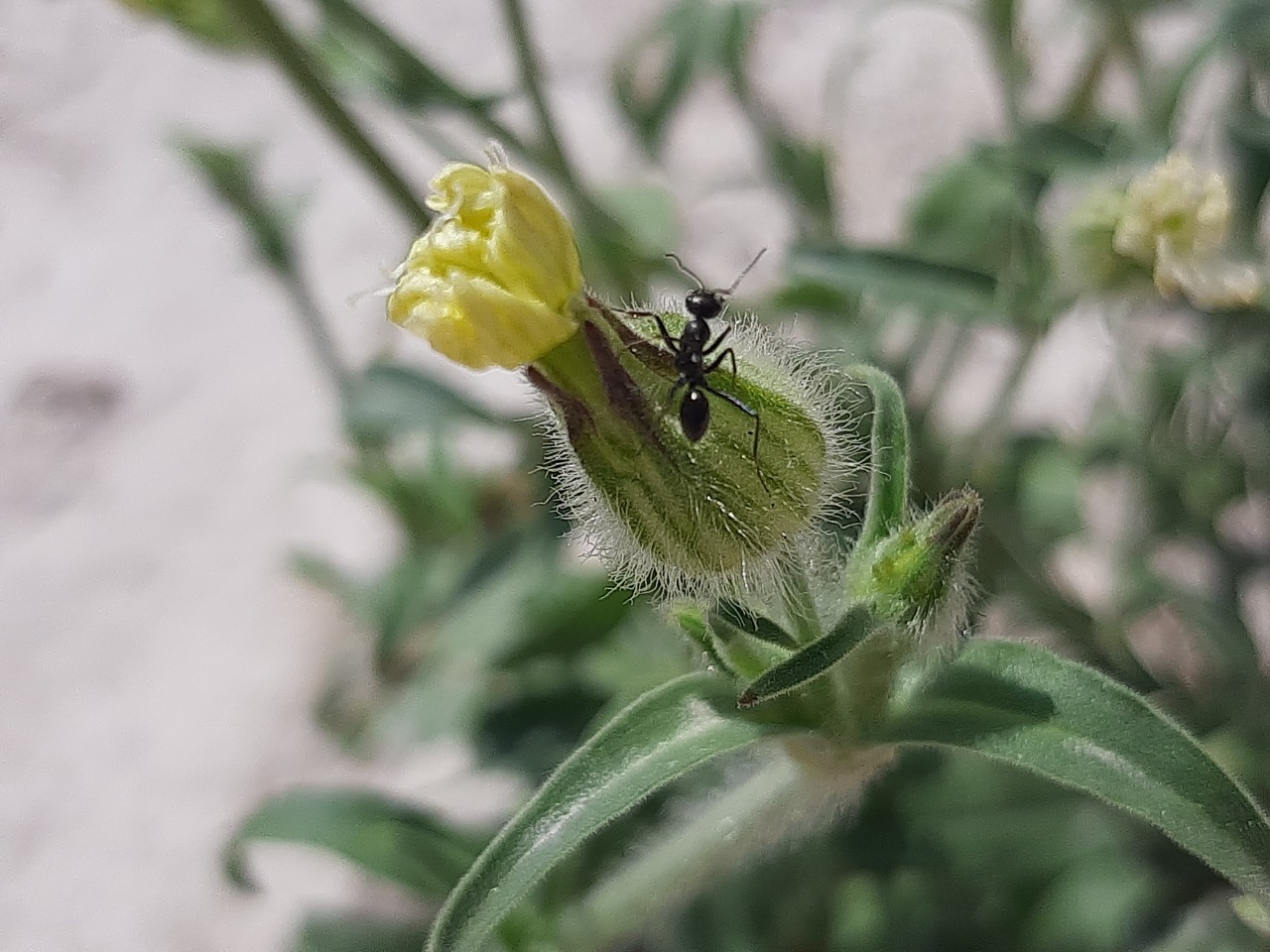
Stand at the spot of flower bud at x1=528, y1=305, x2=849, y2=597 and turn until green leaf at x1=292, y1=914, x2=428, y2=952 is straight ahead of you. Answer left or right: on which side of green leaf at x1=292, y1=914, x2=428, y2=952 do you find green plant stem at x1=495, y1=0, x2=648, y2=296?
right

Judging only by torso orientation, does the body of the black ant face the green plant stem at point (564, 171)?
yes

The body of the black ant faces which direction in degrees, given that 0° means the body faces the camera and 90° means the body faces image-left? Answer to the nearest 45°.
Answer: approximately 180°

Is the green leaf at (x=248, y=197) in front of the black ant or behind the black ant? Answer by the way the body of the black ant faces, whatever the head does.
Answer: in front

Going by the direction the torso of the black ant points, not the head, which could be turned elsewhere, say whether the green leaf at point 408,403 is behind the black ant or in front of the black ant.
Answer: in front
